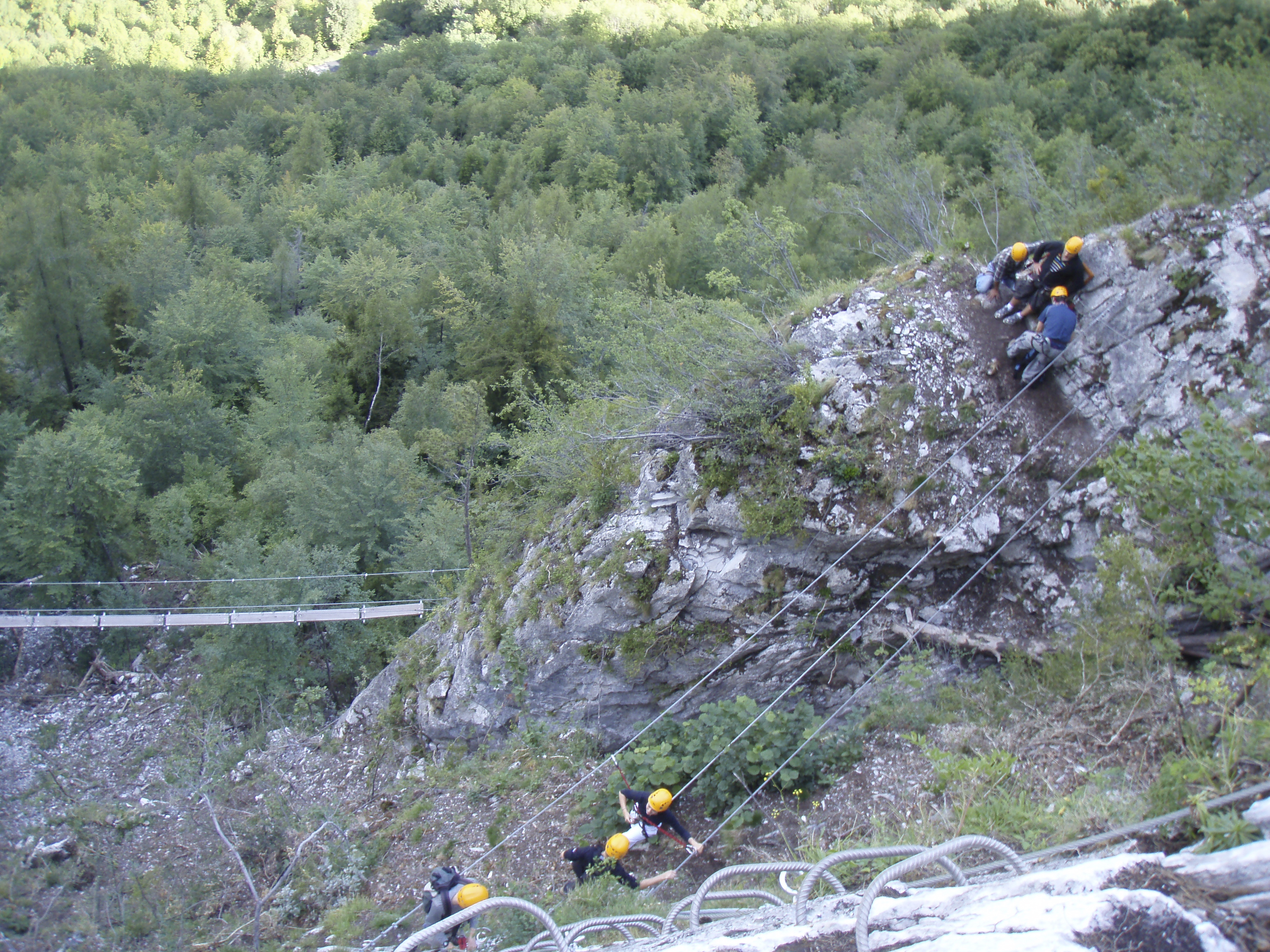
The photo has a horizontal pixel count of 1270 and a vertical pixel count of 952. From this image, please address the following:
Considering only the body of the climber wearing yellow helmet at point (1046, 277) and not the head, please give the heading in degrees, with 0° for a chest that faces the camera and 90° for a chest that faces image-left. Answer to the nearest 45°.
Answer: approximately 45°

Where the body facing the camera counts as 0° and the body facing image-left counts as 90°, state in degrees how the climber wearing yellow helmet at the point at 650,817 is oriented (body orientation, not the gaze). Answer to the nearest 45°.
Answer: approximately 45°
